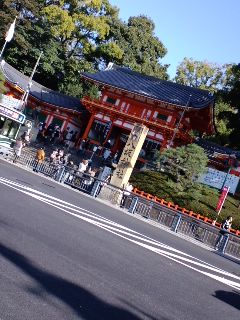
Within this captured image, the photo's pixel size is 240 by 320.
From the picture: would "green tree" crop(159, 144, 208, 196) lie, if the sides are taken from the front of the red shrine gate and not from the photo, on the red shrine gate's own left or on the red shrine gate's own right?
on the red shrine gate's own left

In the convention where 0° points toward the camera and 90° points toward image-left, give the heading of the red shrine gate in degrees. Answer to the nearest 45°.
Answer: approximately 45°

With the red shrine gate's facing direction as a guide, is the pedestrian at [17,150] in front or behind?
in front
